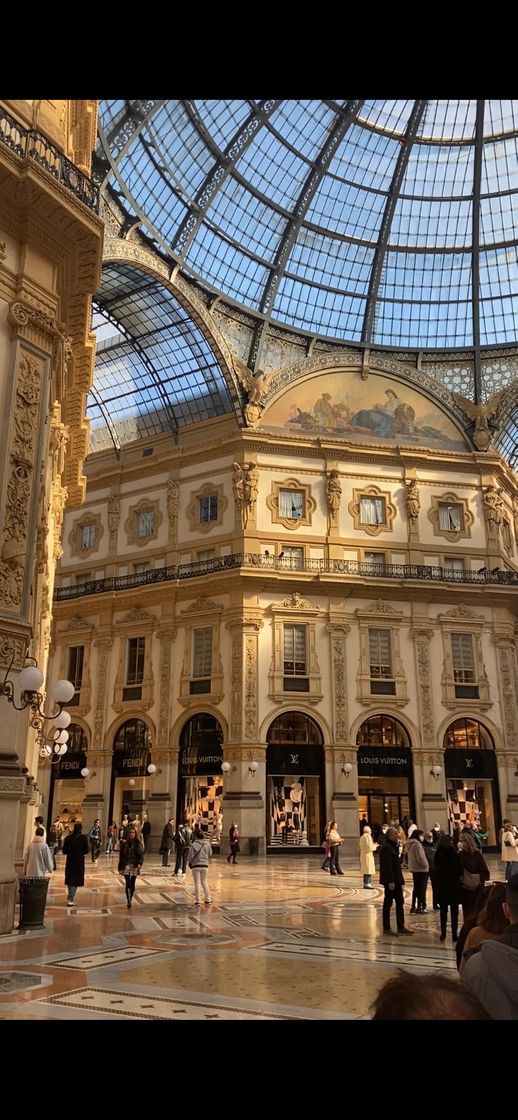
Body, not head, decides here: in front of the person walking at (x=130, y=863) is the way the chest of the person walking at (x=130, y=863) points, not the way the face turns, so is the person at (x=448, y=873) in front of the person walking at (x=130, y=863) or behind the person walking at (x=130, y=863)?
in front

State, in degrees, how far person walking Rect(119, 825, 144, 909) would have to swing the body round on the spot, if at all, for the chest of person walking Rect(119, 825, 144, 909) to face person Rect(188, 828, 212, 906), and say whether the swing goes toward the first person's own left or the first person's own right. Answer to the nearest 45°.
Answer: approximately 90° to the first person's own left

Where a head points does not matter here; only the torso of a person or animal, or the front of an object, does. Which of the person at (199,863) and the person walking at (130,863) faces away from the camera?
the person at (199,863)

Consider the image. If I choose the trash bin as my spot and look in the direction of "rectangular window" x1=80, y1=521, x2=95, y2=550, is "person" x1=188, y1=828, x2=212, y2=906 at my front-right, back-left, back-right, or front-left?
front-right

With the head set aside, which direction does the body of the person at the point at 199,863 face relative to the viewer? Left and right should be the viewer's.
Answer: facing away from the viewer

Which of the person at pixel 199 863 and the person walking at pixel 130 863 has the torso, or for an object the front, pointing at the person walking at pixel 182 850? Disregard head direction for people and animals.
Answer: the person at pixel 199 863

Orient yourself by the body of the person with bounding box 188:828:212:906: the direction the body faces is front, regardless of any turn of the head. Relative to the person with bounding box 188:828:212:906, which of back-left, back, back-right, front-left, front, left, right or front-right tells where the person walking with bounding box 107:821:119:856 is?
front

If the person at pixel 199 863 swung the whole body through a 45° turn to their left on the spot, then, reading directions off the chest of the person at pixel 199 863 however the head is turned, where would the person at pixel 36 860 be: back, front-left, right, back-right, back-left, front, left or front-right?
left

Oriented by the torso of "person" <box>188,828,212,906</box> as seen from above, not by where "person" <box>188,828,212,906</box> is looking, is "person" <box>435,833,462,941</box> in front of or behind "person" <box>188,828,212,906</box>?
behind

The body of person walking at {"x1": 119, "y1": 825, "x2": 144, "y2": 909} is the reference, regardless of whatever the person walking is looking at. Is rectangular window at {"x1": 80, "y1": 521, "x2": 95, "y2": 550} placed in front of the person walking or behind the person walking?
behind

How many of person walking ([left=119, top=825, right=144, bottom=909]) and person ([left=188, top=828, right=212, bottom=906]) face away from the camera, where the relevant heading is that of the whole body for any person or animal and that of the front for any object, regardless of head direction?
1

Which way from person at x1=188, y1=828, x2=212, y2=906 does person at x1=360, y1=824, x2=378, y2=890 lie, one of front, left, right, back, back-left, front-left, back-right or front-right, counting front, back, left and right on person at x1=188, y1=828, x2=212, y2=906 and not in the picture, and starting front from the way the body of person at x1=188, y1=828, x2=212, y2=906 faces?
front-right

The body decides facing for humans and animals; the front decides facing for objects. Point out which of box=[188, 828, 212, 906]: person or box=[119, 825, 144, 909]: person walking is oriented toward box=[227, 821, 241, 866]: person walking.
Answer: box=[188, 828, 212, 906]: person

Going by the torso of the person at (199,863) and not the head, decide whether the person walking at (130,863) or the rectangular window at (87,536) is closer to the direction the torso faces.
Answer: the rectangular window

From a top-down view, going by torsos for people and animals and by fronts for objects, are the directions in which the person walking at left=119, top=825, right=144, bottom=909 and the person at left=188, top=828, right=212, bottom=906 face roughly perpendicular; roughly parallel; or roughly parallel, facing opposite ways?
roughly parallel, facing opposite ways

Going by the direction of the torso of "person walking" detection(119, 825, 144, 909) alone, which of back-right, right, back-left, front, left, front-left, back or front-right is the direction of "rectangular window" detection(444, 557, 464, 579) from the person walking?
back-left

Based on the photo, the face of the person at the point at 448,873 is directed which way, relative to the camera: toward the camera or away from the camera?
away from the camera

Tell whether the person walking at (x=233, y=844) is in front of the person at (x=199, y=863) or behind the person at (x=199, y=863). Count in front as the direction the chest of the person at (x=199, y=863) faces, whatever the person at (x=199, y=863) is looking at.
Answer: in front

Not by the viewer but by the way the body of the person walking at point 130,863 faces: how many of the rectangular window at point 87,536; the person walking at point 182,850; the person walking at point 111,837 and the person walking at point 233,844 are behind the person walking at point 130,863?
4

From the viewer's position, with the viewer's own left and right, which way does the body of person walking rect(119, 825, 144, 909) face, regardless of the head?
facing the viewer
